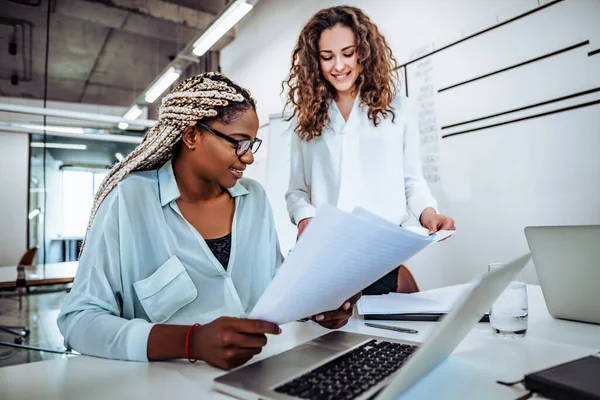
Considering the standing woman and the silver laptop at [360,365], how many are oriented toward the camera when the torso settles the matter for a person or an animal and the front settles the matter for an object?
1

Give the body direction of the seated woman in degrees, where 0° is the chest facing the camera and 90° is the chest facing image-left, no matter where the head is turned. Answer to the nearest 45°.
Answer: approximately 315°

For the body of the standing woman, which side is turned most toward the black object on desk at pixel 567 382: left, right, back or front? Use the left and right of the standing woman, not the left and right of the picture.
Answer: front

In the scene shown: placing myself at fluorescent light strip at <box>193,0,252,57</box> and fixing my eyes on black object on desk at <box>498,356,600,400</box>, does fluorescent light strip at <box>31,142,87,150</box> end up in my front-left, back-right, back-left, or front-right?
back-right

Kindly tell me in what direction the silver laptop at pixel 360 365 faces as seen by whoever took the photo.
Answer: facing away from the viewer and to the left of the viewer

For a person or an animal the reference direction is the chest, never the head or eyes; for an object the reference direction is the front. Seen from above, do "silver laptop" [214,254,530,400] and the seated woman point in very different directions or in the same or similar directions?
very different directions

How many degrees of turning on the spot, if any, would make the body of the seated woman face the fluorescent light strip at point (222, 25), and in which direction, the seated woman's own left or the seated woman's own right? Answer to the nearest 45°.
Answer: approximately 135° to the seated woman's own left

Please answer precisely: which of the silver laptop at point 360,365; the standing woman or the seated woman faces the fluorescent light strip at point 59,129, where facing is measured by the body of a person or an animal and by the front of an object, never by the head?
the silver laptop

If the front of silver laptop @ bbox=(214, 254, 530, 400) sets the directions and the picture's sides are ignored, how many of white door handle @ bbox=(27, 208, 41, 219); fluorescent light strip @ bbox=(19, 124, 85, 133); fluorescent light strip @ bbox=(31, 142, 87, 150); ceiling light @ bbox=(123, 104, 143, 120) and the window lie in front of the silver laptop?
5

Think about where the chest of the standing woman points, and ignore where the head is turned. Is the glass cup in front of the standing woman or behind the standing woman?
in front

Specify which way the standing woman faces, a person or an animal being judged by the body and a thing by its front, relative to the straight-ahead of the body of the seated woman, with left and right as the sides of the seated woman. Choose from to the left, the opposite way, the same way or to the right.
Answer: to the right
